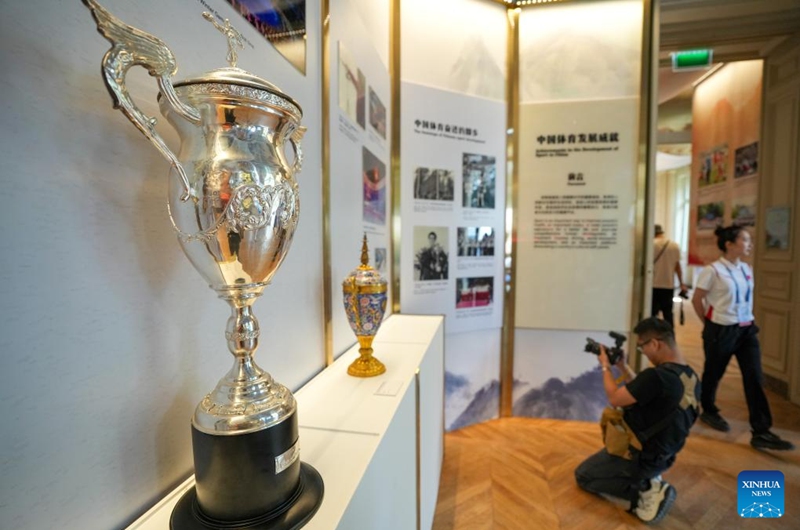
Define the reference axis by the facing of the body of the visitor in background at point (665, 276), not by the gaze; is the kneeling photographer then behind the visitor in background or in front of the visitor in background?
behind

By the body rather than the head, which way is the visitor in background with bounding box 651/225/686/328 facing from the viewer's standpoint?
away from the camera

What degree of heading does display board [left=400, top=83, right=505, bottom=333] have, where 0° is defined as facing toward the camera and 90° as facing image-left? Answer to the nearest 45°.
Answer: approximately 315°

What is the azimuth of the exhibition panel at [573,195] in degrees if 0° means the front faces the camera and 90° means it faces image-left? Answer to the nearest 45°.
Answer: approximately 0°

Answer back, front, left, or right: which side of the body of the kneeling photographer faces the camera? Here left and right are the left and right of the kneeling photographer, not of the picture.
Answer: left

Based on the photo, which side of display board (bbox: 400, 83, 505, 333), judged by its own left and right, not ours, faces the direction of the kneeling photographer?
front

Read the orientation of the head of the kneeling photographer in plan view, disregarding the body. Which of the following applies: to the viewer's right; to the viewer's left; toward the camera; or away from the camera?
to the viewer's left

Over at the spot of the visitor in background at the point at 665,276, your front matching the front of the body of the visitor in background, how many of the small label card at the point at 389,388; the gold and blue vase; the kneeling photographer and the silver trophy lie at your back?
4

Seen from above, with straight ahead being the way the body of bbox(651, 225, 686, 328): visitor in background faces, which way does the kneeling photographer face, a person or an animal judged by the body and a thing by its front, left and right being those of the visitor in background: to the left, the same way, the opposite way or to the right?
to the left

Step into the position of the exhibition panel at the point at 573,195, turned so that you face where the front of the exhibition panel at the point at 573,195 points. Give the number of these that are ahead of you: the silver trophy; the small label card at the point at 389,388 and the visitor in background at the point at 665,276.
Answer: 2

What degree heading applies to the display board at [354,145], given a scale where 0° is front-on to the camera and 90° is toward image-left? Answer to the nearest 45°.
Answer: approximately 315°

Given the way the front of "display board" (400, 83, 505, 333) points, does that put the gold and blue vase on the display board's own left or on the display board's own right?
on the display board's own right

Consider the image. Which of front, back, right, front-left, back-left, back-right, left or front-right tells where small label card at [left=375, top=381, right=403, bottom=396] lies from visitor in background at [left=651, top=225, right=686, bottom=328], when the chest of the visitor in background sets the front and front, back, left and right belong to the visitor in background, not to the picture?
back
